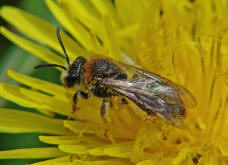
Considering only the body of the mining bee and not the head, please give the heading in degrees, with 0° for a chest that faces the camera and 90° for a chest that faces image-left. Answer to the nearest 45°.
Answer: approximately 90°
